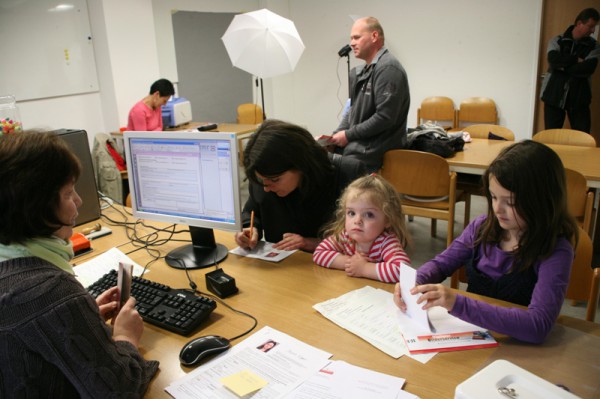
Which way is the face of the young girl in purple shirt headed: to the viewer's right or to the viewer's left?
to the viewer's left

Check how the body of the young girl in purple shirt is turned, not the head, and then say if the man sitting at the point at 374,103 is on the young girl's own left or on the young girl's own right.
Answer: on the young girl's own right

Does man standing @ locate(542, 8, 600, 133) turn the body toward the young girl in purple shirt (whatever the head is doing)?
yes

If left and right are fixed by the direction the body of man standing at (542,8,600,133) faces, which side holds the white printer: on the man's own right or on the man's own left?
on the man's own right

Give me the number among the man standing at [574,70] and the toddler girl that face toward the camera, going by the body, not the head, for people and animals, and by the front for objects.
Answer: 2

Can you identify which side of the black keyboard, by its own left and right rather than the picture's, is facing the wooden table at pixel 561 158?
back

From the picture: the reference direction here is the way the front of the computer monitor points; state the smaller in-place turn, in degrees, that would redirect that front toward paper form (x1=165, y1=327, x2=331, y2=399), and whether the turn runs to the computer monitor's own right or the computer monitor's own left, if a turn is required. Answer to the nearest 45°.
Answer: approximately 45° to the computer monitor's own left

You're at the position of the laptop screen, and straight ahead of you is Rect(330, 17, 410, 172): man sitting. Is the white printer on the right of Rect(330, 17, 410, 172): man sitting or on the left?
left

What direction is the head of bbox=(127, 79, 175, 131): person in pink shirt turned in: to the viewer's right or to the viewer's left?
to the viewer's right
